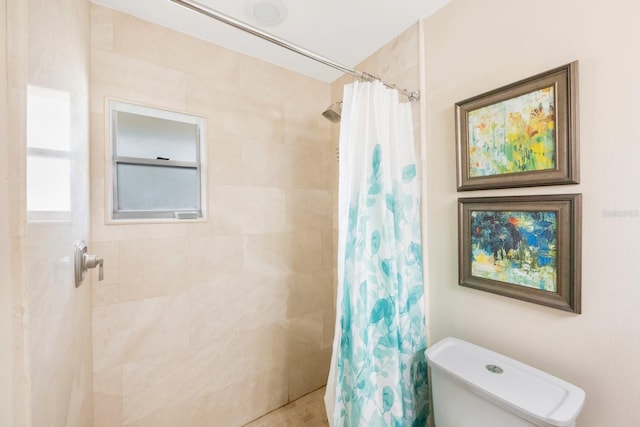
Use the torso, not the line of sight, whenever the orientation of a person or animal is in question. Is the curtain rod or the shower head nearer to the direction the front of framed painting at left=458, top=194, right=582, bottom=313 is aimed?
the curtain rod

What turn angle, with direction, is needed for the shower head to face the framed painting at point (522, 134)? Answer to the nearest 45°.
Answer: approximately 90° to its left

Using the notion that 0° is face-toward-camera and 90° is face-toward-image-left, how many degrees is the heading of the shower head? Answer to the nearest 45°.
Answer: approximately 45°

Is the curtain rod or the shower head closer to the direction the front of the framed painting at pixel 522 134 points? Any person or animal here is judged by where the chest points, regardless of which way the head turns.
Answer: the curtain rod

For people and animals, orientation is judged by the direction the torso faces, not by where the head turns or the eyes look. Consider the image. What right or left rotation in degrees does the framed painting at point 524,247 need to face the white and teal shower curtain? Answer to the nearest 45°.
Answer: approximately 45° to its right

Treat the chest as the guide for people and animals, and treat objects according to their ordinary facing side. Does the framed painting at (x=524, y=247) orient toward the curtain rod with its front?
yes

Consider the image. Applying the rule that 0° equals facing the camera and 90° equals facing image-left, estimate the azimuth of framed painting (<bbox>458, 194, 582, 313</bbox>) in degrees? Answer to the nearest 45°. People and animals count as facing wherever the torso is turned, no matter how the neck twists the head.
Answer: approximately 45°

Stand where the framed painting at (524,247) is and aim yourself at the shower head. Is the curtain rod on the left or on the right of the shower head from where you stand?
left

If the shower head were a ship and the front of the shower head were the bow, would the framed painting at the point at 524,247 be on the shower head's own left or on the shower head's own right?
on the shower head's own left
